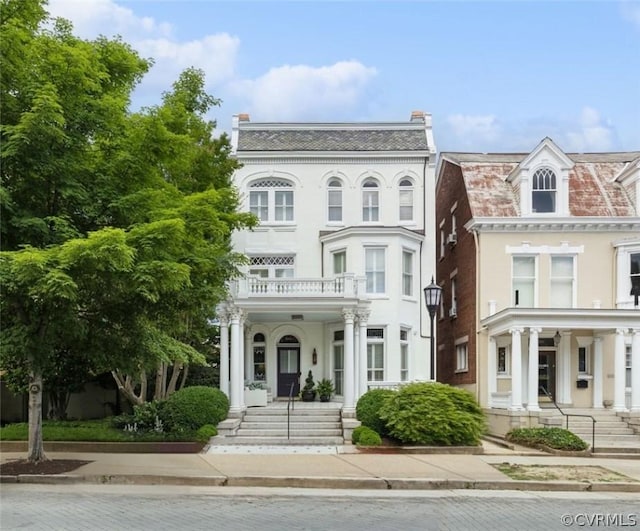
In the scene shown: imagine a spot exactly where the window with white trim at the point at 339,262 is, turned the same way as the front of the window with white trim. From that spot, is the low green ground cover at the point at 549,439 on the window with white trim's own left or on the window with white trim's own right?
on the window with white trim's own left

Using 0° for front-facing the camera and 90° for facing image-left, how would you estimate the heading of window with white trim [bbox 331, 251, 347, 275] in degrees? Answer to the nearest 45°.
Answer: approximately 45°

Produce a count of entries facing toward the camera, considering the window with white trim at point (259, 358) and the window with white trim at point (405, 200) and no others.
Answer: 2
